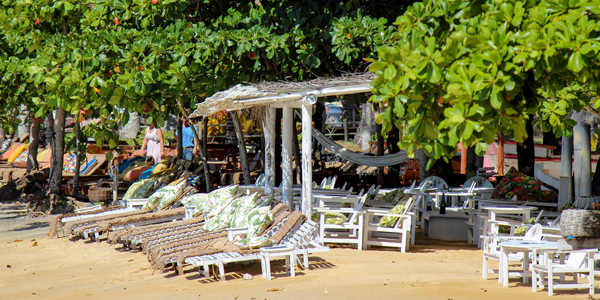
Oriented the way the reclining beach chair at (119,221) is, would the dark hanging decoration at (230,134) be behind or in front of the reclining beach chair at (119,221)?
behind

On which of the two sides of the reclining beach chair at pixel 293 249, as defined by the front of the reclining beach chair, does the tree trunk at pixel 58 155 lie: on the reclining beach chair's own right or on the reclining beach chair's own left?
on the reclining beach chair's own right

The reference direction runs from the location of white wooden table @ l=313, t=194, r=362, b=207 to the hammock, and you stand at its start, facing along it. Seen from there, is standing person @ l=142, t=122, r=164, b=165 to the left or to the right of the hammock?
left

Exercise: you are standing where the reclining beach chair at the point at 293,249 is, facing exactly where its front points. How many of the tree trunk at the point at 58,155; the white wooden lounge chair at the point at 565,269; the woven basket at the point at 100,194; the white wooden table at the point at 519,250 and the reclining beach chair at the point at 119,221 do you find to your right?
3

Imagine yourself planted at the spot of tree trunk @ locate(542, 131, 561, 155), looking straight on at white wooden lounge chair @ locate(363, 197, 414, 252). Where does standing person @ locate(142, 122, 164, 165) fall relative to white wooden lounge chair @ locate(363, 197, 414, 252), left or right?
right

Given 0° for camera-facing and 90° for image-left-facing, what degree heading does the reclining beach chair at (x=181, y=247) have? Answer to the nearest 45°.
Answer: approximately 45°
